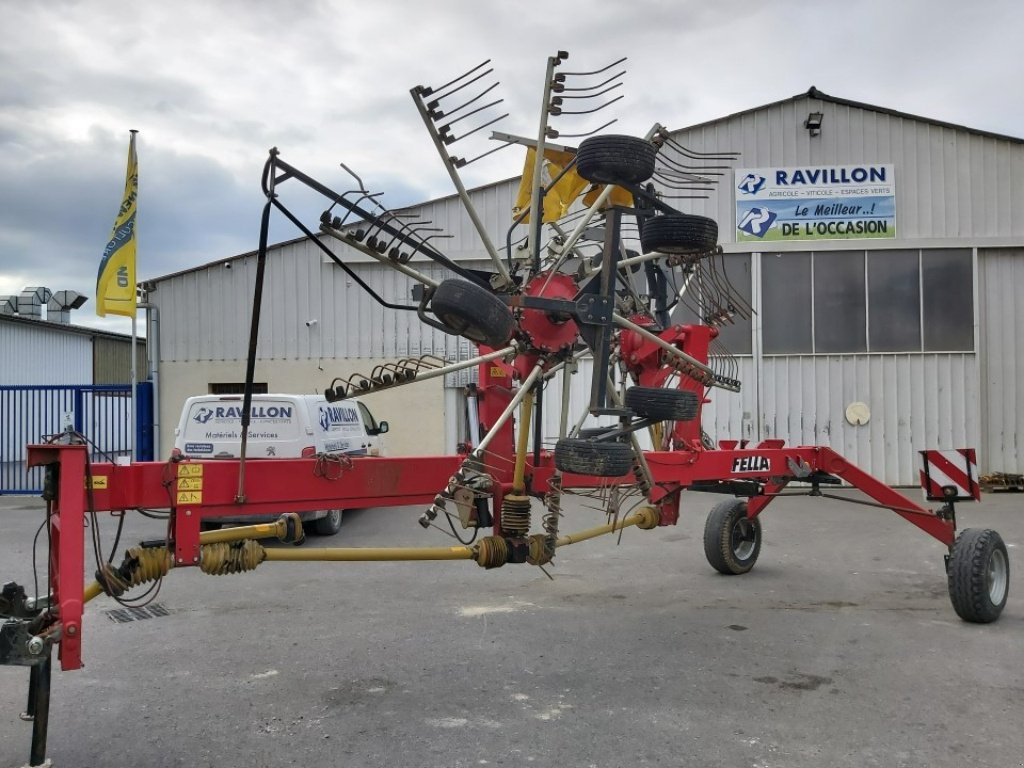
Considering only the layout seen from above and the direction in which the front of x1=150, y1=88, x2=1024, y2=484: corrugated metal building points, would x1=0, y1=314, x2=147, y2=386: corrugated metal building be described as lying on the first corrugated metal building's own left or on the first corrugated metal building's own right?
on the first corrugated metal building's own right

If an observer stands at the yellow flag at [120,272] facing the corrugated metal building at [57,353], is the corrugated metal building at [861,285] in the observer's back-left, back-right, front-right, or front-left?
back-right

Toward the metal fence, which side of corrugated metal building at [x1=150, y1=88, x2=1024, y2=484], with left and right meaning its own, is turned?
right

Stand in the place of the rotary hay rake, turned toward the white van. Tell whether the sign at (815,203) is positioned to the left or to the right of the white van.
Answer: right
